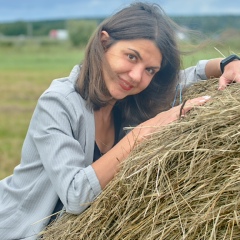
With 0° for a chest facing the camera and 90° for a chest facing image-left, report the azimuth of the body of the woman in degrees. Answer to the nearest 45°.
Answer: approximately 315°

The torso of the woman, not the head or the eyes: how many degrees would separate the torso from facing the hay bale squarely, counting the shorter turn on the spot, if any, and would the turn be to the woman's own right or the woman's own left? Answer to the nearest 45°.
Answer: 0° — they already face it
